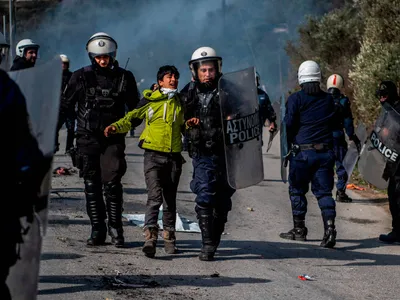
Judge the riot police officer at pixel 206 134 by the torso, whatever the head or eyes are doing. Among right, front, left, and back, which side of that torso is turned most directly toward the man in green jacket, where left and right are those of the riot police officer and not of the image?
right

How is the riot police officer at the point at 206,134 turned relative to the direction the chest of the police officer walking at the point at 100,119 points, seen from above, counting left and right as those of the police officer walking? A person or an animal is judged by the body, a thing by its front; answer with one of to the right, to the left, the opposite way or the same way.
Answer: the same way

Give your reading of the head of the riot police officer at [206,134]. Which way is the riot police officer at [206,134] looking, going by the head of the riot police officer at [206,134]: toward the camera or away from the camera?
toward the camera

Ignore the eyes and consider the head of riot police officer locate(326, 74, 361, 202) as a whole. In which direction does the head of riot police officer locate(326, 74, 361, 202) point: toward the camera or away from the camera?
away from the camera

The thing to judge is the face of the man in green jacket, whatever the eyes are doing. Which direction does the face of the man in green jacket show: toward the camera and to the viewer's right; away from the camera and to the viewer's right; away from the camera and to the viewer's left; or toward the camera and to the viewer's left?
toward the camera and to the viewer's right

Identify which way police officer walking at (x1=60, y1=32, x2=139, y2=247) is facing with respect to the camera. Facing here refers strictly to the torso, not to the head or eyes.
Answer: toward the camera

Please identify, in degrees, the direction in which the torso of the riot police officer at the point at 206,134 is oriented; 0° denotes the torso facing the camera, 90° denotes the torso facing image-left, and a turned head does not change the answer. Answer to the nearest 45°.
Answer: approximately 0°

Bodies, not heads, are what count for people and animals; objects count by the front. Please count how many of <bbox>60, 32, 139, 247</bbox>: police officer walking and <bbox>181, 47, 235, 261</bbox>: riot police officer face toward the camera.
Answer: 2

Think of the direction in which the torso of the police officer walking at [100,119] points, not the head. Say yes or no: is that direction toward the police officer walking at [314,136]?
no

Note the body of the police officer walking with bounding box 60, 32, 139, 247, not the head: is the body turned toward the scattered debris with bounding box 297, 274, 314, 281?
no

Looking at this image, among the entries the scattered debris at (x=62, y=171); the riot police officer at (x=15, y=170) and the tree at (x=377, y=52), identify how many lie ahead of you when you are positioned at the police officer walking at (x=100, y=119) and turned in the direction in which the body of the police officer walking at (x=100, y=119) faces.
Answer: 1

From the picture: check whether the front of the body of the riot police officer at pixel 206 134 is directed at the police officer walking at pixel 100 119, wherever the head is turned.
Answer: no

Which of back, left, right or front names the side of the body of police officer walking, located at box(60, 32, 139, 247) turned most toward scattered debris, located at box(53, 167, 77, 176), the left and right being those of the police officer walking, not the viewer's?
back
